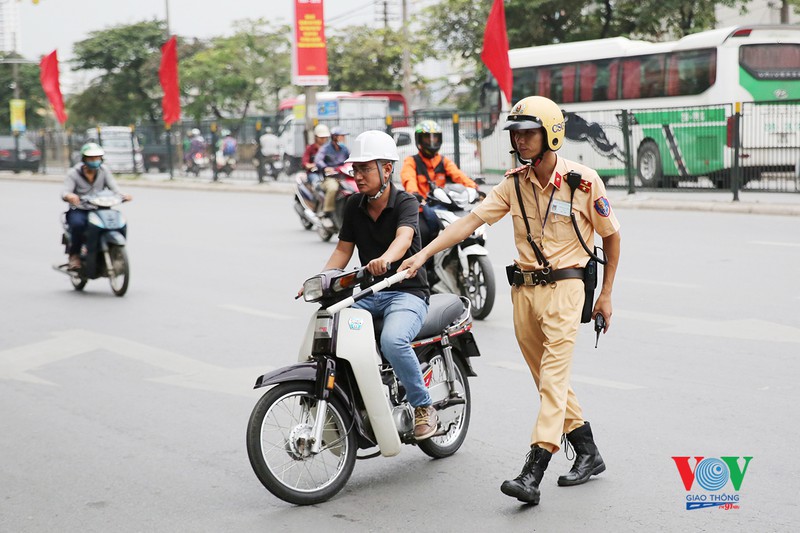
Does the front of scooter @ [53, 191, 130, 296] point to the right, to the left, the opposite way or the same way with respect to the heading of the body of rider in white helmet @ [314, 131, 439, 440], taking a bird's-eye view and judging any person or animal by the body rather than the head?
to the left

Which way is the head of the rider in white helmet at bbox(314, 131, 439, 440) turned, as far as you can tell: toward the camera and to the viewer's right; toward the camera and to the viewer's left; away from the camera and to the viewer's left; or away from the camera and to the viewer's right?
toward the camera and to the viewer's left

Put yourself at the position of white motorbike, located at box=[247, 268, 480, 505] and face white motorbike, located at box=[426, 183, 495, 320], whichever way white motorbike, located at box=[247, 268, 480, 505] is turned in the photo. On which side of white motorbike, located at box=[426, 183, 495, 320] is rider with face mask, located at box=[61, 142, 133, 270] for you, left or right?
left

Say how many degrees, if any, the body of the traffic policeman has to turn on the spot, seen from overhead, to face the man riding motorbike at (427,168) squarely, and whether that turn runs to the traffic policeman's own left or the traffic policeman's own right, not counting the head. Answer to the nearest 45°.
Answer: approximately 135° to the traffic policeman's own right

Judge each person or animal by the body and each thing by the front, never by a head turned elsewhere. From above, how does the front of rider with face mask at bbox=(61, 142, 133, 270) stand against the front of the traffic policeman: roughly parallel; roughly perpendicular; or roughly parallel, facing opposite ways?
roughly perpendicular

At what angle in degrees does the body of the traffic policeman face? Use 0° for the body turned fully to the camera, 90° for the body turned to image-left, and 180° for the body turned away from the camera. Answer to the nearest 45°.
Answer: approximately 45°

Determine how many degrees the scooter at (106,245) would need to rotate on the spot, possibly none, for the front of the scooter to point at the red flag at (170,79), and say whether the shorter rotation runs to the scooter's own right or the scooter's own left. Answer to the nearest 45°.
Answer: approximately 135° to the scooter's own left

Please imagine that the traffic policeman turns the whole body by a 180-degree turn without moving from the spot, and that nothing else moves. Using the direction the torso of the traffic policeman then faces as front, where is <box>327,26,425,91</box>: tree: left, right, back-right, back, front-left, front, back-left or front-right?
front-left

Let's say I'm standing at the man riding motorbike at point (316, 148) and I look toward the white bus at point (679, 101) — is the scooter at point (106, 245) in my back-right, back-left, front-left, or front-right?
back-right

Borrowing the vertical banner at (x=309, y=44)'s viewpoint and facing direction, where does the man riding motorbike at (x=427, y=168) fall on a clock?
The man riding motorbike is roughly at 12 o'clock from the vertical banner.

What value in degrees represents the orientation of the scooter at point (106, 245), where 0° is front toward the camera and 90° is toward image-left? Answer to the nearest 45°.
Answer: approximately 315°
